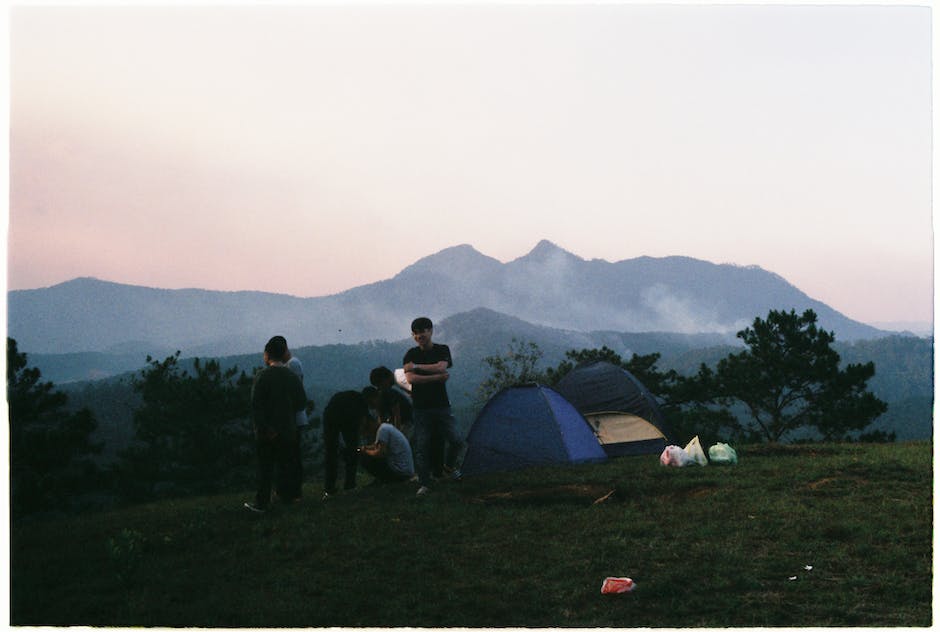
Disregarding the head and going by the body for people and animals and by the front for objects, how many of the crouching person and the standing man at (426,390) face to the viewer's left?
1

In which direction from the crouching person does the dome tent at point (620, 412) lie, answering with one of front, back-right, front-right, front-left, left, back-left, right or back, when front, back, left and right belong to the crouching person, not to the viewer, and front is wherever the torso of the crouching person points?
back-right

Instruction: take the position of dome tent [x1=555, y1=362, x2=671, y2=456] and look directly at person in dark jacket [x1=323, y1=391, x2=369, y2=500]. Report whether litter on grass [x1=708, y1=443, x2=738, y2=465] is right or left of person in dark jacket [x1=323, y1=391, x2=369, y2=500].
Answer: left

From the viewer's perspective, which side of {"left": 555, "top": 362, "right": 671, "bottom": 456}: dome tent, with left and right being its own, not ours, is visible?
front

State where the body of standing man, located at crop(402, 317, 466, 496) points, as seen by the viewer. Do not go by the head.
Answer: toward the camera

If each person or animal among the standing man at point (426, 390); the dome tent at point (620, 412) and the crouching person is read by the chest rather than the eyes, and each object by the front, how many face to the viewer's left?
1

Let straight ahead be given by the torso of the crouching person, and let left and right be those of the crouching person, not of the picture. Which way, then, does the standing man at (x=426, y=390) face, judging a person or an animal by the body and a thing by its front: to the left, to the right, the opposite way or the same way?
to the left

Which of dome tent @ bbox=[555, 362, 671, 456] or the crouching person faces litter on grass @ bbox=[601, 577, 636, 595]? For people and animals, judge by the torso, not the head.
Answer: the dome tent

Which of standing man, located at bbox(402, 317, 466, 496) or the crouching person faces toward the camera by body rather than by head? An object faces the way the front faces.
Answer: the standing man

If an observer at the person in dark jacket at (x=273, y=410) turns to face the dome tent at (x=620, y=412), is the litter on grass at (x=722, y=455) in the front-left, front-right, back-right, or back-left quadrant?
front-right

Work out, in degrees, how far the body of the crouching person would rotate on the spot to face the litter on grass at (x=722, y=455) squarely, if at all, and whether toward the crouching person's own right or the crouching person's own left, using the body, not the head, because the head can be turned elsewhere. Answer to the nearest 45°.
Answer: approximately 180°

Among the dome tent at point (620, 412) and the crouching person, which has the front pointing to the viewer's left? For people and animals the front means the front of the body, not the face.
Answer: the crouching person

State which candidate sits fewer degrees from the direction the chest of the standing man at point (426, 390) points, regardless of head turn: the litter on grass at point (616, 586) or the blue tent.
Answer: the litter on grass

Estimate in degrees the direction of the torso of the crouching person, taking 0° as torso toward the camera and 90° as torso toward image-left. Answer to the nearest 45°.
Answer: approximately 90°

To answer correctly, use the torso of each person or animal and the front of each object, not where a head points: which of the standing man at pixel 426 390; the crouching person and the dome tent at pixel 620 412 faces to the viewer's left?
the crouching person

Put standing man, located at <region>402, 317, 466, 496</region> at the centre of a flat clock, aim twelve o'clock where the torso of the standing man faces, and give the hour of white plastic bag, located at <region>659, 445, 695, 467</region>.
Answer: The white plastic bag is roughly at 8 o'clock from the standing man.

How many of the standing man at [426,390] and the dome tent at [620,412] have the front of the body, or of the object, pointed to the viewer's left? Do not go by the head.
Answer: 0

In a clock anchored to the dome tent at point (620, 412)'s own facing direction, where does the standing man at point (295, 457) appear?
The standing man is roughly at 1 o'clock from the dome tent.
